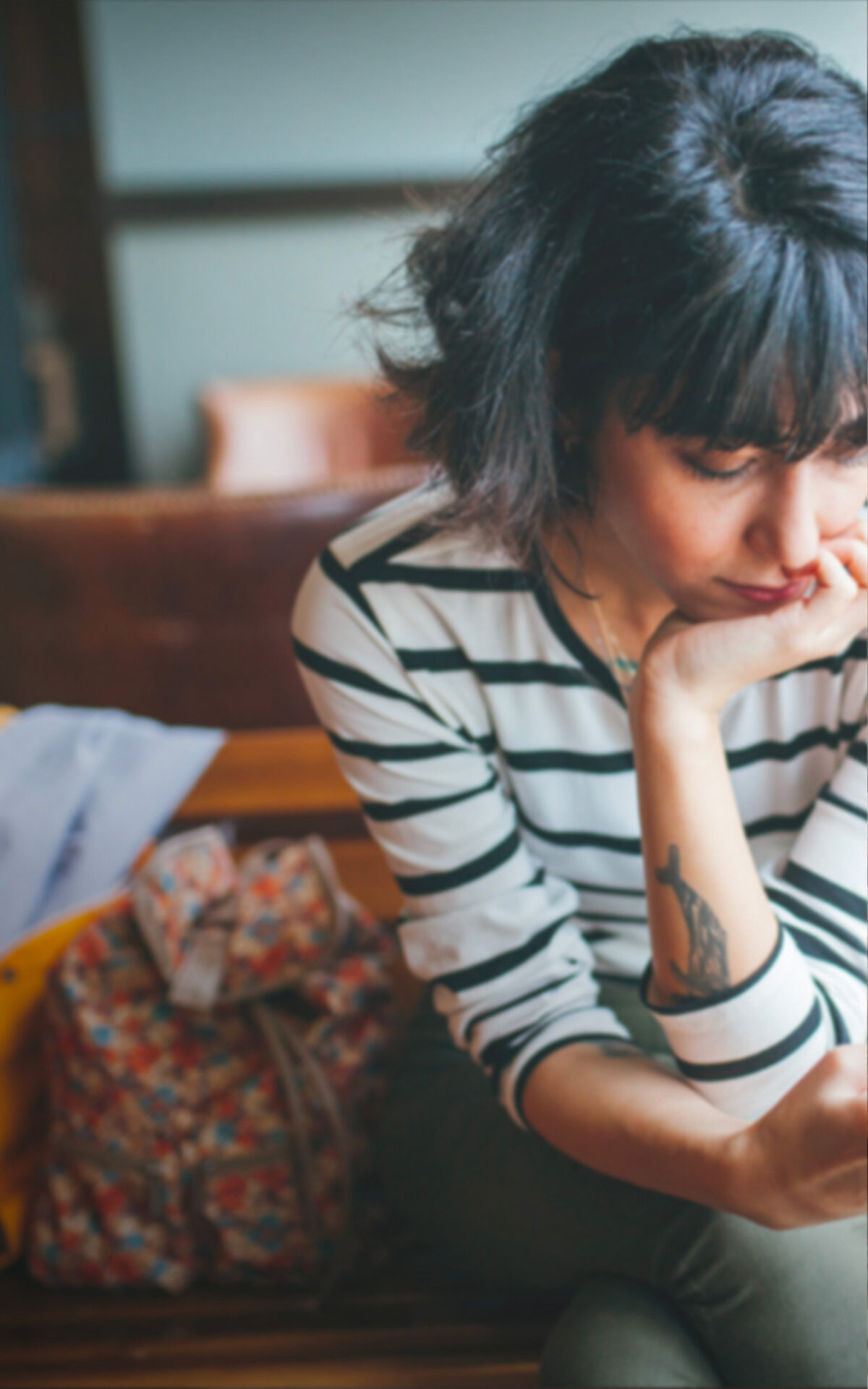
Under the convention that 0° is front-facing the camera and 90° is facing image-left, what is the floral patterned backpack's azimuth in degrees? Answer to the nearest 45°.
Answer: approximately 0°

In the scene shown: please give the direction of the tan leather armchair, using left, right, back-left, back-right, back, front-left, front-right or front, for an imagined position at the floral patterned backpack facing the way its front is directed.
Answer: back

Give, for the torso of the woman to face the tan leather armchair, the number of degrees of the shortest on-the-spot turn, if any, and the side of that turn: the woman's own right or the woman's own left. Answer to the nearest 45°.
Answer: approximately 135° to the woman's own left

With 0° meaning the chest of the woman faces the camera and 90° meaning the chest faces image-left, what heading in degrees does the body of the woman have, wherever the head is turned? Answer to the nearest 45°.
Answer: approximately 315°
